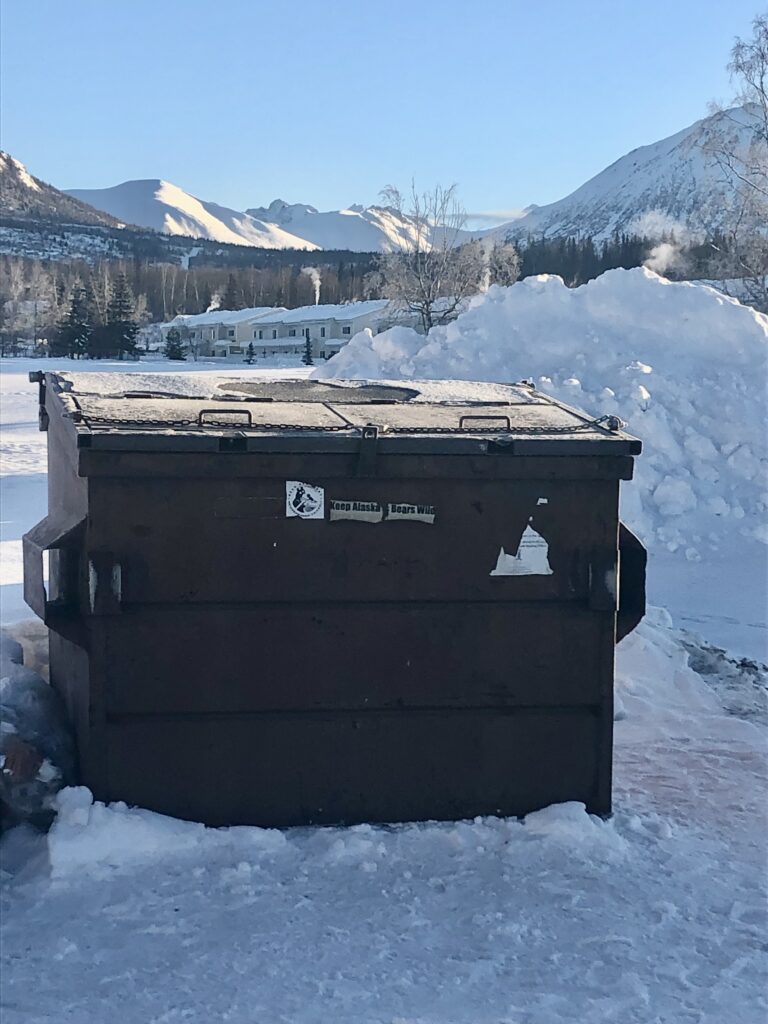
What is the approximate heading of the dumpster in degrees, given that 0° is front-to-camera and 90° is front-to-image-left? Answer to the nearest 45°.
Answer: approximately 0°

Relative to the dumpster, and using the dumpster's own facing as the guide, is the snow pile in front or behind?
behind

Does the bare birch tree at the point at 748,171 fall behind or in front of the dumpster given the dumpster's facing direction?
behind
